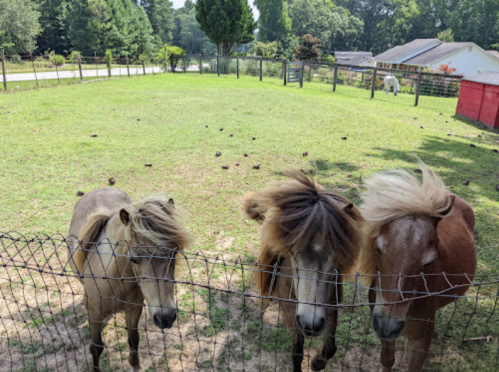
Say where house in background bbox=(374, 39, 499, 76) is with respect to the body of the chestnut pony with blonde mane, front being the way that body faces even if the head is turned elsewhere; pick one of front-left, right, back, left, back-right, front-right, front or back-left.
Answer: back-right

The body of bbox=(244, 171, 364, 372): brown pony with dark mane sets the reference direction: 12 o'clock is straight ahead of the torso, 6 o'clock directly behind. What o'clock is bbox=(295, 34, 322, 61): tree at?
The tree is roughly at 6 o'clock from the brown pony with dark mane.

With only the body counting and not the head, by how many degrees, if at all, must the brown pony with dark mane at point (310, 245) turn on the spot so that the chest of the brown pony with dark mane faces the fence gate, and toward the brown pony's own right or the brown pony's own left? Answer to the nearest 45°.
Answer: approximately 180°

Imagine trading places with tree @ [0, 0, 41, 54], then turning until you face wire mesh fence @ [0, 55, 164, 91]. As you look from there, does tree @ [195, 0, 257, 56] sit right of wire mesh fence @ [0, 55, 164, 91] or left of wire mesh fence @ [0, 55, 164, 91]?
left

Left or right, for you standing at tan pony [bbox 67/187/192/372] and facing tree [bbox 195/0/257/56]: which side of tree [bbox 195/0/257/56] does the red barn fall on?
right

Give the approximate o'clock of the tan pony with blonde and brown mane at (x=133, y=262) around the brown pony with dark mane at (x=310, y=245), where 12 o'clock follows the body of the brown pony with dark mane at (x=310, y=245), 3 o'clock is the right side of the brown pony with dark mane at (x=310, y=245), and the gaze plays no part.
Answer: the tan pony with blonde and brown mane at (x=133, y=262) is roughly at 3 o'clock from the brown pony with dark mane at (x=310, y=245).

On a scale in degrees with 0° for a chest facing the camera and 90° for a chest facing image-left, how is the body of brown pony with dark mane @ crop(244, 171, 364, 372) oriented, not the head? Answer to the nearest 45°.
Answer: approximately 0°

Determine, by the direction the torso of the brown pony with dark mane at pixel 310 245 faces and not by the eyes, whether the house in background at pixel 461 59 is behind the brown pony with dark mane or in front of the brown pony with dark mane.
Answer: behind
